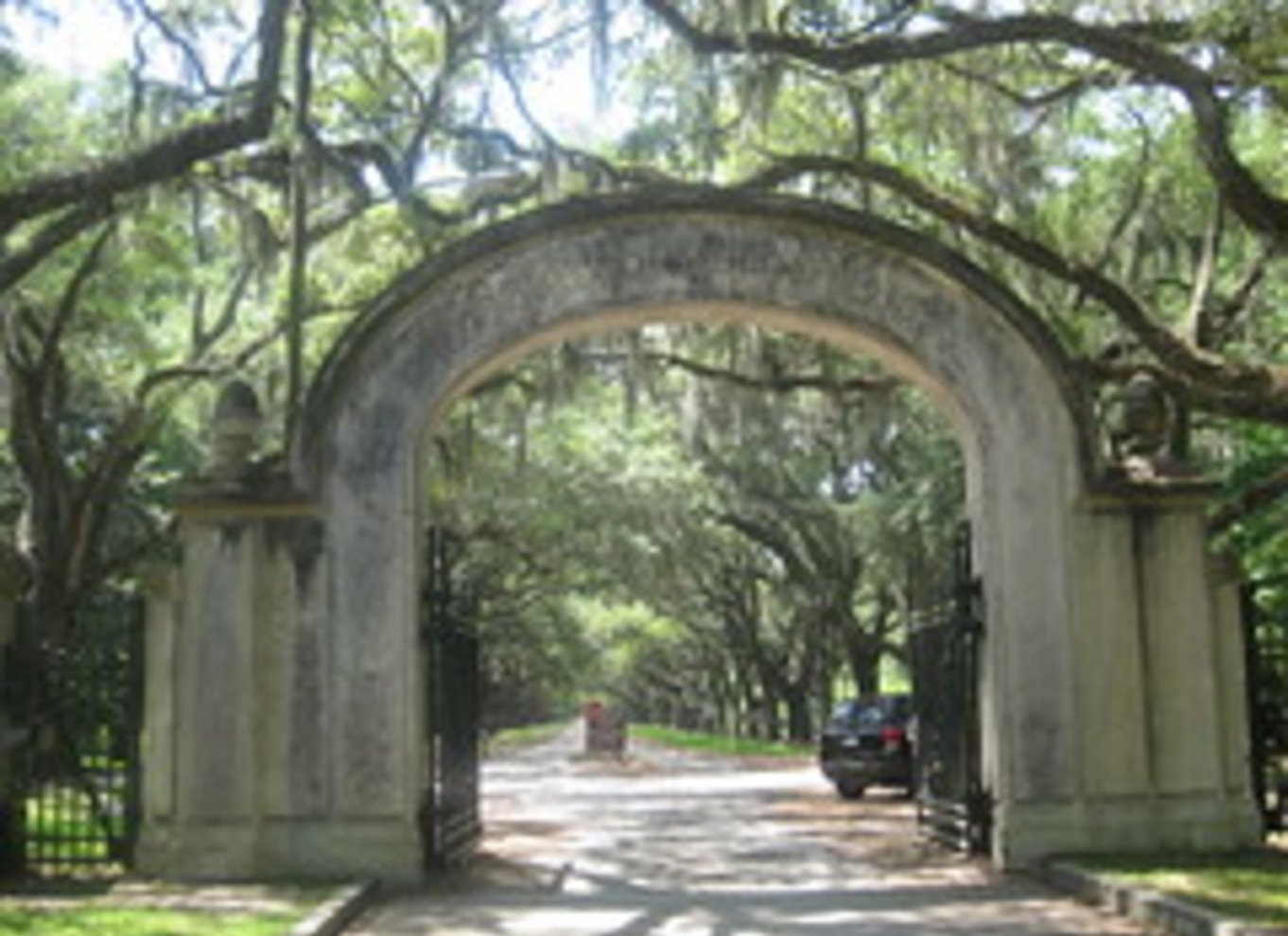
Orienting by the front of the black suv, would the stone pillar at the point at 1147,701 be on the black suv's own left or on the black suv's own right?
on the black suv's own right

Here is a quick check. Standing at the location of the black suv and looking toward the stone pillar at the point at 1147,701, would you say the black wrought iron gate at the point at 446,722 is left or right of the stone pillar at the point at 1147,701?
right

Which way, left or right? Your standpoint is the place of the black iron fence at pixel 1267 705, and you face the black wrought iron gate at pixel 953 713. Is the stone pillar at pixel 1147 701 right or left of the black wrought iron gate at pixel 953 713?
left

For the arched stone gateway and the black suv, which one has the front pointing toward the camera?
the arched stone gateway

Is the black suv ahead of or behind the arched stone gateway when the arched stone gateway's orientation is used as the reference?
behind

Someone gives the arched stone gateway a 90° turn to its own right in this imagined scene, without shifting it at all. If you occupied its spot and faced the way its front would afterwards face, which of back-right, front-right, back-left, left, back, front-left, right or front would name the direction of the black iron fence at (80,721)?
front

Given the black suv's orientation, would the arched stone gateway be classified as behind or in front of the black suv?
behind

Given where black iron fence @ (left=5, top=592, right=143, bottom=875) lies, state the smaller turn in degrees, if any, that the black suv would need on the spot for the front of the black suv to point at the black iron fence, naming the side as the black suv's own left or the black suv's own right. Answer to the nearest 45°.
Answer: approximately 180°

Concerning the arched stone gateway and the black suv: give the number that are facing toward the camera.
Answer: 1

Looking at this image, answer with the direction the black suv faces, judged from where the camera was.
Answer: facing away from the viewer and to the right of the viewer

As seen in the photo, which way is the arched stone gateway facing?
toward the camera

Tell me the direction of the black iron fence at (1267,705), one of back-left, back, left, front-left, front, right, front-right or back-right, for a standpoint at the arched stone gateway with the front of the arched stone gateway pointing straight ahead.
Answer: left

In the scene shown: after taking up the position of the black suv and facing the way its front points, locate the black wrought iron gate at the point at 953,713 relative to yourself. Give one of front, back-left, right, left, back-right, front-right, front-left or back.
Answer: back-right
